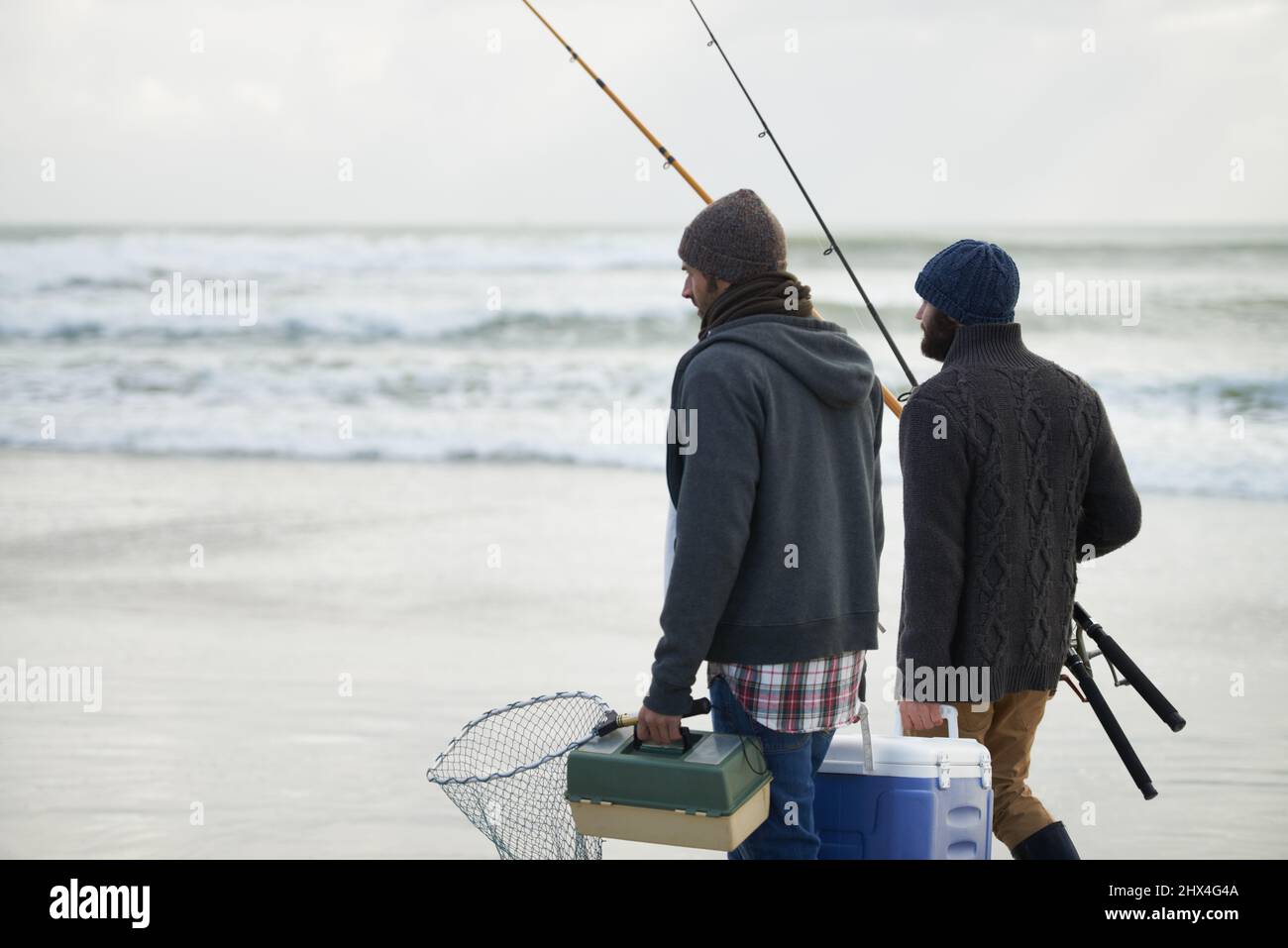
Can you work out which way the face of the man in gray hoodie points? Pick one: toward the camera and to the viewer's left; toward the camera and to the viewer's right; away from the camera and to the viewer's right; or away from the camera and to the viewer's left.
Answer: away from the camera and to the viewer's left

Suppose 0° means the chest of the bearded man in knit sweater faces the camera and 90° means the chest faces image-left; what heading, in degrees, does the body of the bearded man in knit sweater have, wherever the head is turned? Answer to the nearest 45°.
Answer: approximately 135°

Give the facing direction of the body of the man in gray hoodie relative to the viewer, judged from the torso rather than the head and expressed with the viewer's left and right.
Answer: facing away from the viewer and to the left of the viewer

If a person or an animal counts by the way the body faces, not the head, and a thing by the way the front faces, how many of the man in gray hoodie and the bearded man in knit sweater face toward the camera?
0

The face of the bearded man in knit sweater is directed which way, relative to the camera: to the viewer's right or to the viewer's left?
to the viewer's left
